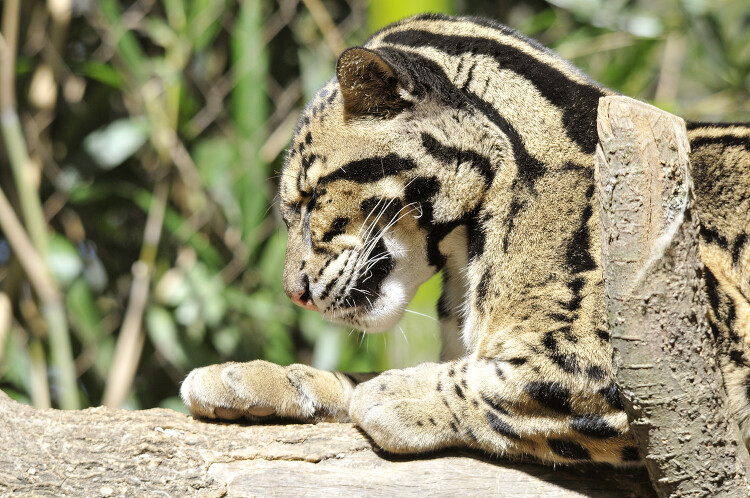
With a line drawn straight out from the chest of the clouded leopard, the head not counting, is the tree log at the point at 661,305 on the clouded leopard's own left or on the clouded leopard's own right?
on the clouded leopard's own left

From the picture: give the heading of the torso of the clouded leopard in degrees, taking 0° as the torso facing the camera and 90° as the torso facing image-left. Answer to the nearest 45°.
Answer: approximately 90°
